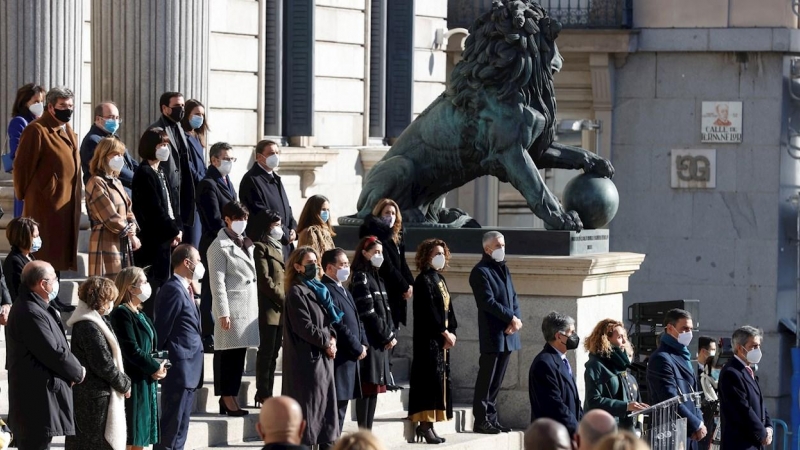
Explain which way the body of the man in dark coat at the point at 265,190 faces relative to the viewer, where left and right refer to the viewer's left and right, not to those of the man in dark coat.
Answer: facing the viewer and to the right of the viewer

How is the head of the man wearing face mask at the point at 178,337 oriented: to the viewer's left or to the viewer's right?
to the viewer's right

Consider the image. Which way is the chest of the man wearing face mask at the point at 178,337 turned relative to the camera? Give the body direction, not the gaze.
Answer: to the viewer's right

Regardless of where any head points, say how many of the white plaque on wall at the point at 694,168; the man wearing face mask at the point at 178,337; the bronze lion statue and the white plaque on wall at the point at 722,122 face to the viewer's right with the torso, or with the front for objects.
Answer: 2

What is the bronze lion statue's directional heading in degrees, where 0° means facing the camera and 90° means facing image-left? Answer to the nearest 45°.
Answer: approximately 270°

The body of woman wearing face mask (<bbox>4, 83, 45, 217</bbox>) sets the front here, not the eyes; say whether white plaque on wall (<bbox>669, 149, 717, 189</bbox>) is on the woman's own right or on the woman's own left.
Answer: on the woman's own left

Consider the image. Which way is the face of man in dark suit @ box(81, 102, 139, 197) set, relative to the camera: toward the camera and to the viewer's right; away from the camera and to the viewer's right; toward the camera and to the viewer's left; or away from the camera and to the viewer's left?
toward the camera and to the viewer's right

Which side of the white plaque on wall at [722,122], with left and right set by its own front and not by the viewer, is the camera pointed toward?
front

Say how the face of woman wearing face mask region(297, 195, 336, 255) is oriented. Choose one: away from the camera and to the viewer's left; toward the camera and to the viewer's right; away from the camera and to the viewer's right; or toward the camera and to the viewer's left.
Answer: toward the camera and to the viewer's right
